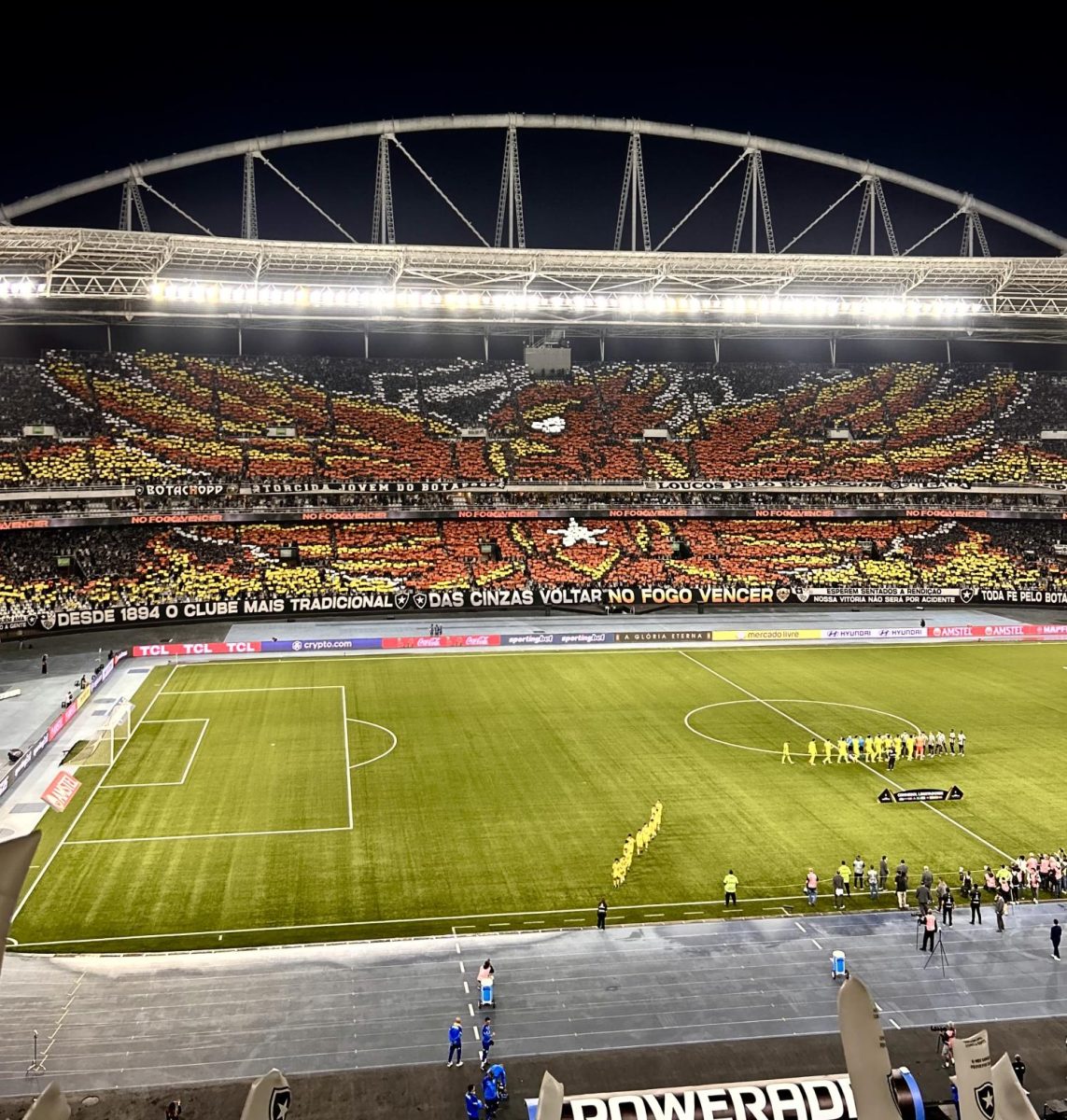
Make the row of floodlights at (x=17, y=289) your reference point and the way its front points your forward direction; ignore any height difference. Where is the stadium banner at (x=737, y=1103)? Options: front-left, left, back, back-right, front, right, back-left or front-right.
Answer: front

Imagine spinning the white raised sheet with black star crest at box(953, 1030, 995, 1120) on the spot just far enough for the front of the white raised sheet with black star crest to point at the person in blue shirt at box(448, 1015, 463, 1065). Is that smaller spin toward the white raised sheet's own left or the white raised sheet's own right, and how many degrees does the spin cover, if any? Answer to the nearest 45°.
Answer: approximately 135° to the white raised sheet's own right

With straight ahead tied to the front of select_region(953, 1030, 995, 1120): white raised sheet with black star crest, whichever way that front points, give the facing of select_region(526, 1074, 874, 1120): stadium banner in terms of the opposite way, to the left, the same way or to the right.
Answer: the same way

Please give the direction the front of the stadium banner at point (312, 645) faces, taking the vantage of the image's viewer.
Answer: facing the viewer

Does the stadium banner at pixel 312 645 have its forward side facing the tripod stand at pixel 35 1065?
yes

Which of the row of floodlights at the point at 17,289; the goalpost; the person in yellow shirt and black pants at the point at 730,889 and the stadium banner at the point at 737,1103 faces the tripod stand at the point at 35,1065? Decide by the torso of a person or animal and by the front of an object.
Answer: the row of floodlights

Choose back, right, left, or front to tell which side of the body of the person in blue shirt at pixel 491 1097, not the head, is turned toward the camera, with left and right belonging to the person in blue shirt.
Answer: back

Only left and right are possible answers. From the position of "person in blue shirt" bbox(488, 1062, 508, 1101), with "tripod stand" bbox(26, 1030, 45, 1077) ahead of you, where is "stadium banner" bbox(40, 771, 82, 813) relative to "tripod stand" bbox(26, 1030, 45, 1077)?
right

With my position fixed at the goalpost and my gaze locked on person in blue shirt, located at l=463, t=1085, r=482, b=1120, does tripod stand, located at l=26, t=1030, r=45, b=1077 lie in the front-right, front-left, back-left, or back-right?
front-right

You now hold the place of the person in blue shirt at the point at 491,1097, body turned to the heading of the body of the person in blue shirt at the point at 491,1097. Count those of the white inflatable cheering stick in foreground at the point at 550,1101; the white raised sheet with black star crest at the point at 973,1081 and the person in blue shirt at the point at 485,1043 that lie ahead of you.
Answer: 1

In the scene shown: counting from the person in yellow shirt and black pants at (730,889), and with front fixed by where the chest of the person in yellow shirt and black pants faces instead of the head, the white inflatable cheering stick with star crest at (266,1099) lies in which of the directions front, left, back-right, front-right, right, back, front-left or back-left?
back

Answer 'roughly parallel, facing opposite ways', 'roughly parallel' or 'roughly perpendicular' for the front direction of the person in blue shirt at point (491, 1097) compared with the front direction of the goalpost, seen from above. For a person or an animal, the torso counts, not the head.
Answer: roughly perpendicular

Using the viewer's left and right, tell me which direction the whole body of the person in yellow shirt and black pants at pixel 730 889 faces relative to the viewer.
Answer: facing away from the viewer

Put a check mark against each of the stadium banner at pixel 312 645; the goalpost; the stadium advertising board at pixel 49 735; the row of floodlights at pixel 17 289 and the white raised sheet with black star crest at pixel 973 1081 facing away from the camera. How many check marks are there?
0

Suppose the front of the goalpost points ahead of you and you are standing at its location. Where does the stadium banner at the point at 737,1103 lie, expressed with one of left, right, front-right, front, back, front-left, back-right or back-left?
right

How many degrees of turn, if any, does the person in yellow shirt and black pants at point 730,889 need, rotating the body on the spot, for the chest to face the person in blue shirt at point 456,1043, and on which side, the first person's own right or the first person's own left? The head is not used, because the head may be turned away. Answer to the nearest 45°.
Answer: approximately 135° to the first person's own left

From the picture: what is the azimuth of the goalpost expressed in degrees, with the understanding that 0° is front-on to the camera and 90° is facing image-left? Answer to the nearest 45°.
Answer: approximately 270°

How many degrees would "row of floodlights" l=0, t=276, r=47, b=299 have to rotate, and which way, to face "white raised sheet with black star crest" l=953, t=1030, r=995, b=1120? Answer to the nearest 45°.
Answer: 0° — it already faces it
